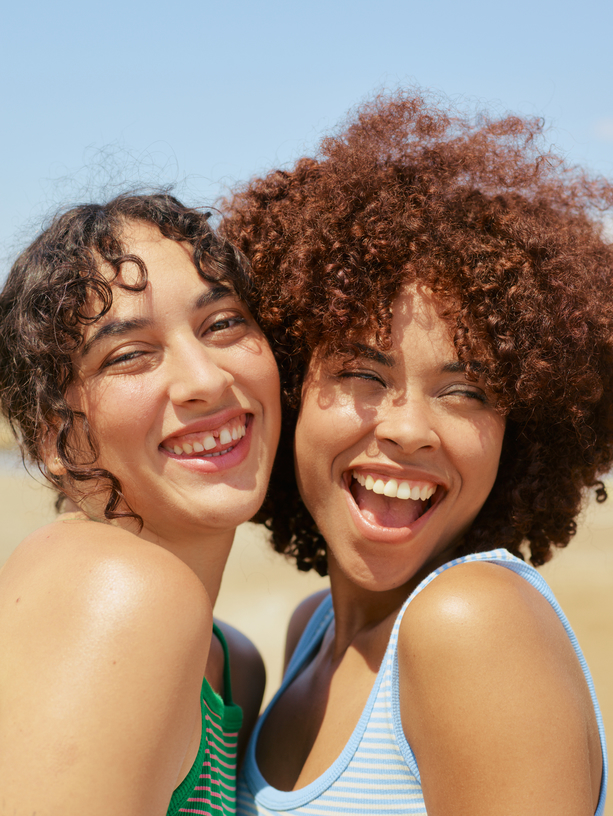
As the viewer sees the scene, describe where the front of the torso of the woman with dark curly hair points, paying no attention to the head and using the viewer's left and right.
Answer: facing to the right of the viewer

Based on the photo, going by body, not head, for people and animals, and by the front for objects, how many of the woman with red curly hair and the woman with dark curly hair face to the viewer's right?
1

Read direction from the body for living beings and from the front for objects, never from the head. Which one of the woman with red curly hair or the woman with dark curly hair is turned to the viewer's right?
the woman with dark curly hair

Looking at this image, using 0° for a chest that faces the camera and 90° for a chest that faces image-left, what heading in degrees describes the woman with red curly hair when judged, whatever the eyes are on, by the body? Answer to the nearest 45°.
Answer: approximately 45°

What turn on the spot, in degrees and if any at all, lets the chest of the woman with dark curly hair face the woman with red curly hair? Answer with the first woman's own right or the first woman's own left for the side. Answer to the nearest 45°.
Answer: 0° — they already face them

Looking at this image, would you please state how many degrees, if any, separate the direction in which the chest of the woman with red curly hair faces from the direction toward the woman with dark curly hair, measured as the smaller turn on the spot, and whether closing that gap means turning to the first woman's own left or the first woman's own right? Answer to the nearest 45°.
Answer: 0° — they already face them
